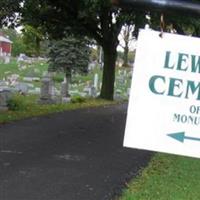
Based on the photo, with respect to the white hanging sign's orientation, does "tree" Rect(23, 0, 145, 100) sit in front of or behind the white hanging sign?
behind

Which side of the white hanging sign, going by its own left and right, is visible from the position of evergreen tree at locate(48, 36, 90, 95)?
back

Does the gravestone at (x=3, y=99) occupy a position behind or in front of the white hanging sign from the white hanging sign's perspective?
behind

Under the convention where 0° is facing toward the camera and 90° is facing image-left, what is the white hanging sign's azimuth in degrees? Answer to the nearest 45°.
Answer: approximately 0°

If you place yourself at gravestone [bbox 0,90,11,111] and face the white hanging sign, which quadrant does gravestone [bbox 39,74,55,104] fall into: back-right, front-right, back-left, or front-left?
back-left

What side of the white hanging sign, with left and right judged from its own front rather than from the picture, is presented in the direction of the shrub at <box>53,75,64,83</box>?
back
